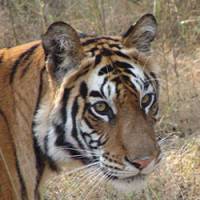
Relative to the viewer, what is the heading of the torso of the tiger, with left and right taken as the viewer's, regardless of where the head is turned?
facing the viewer and to the right of the viewer
